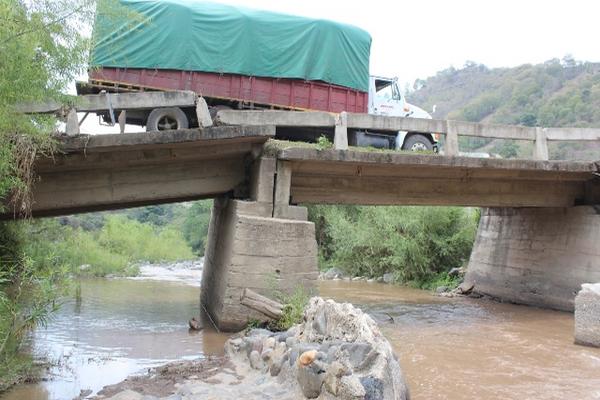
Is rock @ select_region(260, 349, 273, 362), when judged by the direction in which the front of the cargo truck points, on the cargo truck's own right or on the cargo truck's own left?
on the cargo truck's own right

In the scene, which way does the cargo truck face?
to the viewer's right

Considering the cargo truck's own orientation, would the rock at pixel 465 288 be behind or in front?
in front

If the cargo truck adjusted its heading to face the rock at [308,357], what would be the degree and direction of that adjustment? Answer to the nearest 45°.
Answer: approximately 90° to its right

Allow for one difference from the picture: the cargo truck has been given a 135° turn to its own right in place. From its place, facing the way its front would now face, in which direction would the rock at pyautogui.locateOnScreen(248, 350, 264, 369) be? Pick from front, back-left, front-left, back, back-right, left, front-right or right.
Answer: front-left

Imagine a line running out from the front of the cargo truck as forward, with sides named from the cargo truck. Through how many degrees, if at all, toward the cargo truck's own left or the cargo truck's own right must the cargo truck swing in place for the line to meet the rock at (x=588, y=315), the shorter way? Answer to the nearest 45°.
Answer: approximately 45° to the cargo truck's own right

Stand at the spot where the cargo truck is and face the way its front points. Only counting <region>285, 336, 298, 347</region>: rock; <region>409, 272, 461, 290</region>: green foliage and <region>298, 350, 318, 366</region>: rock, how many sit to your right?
2

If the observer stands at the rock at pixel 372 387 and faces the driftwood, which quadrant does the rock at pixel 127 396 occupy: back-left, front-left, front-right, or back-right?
front-left

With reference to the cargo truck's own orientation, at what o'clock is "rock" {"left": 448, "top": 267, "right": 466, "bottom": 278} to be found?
The rock is roughly at 11 o'clock from the cargo truck.

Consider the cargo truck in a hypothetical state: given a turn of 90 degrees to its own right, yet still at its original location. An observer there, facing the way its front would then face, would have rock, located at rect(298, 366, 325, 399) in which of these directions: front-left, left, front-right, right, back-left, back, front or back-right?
front
